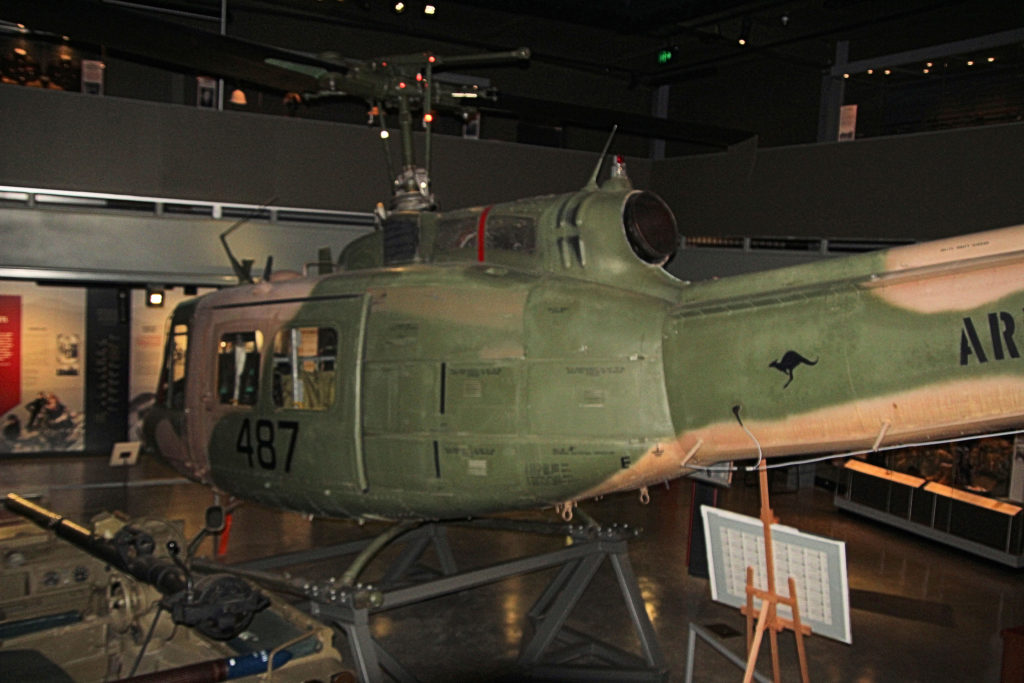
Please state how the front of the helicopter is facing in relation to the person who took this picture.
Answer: facing away from the viewer and to the left of the viewer

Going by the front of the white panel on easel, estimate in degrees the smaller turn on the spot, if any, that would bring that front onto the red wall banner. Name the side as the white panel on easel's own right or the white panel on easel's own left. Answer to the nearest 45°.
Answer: approximately 45° to the white panel on easel's own right

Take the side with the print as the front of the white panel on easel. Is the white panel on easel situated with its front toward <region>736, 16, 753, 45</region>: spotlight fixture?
no

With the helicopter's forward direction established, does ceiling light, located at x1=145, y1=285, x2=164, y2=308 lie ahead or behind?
ahead

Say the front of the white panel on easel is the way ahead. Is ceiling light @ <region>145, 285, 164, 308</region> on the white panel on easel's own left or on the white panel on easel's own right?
on the white panel on easel's own right

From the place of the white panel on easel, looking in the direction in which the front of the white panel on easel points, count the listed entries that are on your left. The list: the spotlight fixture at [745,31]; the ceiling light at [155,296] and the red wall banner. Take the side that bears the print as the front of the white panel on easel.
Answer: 0

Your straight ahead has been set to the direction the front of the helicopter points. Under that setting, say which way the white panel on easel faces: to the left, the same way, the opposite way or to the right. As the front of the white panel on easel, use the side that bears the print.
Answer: to the left

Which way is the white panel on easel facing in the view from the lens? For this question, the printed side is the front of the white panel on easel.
facing the viewer and to the left of the viewer

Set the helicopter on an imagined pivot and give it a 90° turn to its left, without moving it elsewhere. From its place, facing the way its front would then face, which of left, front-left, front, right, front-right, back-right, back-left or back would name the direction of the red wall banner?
right

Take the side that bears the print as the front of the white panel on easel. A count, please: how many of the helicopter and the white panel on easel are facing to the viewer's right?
0

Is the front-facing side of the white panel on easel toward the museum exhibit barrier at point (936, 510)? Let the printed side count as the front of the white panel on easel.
no

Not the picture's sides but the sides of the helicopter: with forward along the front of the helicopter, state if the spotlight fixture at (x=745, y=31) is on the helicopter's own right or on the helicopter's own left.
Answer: on the helicopter's own right
